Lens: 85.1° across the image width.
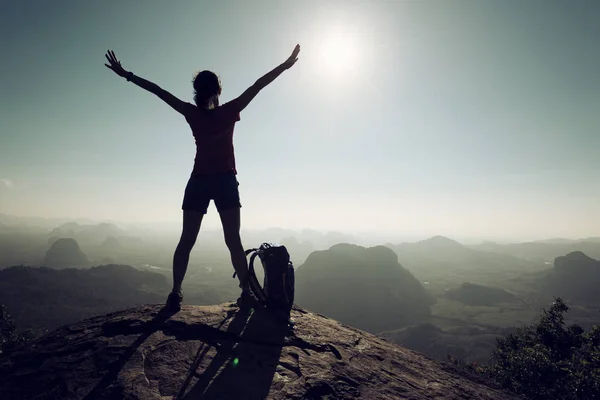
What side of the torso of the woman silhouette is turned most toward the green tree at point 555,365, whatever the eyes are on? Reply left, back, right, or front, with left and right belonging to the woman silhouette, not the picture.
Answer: right

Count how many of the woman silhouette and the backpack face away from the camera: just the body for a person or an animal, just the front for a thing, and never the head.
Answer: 1

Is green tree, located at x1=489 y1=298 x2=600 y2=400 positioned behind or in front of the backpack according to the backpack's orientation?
in front

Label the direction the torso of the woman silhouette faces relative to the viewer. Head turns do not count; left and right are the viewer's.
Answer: facing away from the viewer

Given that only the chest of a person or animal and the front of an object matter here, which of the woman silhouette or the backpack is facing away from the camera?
the woman silhouette

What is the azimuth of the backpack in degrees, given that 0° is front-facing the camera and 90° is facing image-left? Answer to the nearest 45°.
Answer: approximately 270°

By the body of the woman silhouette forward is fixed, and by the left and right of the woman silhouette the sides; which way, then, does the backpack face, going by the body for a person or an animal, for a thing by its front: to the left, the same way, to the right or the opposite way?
to the right
